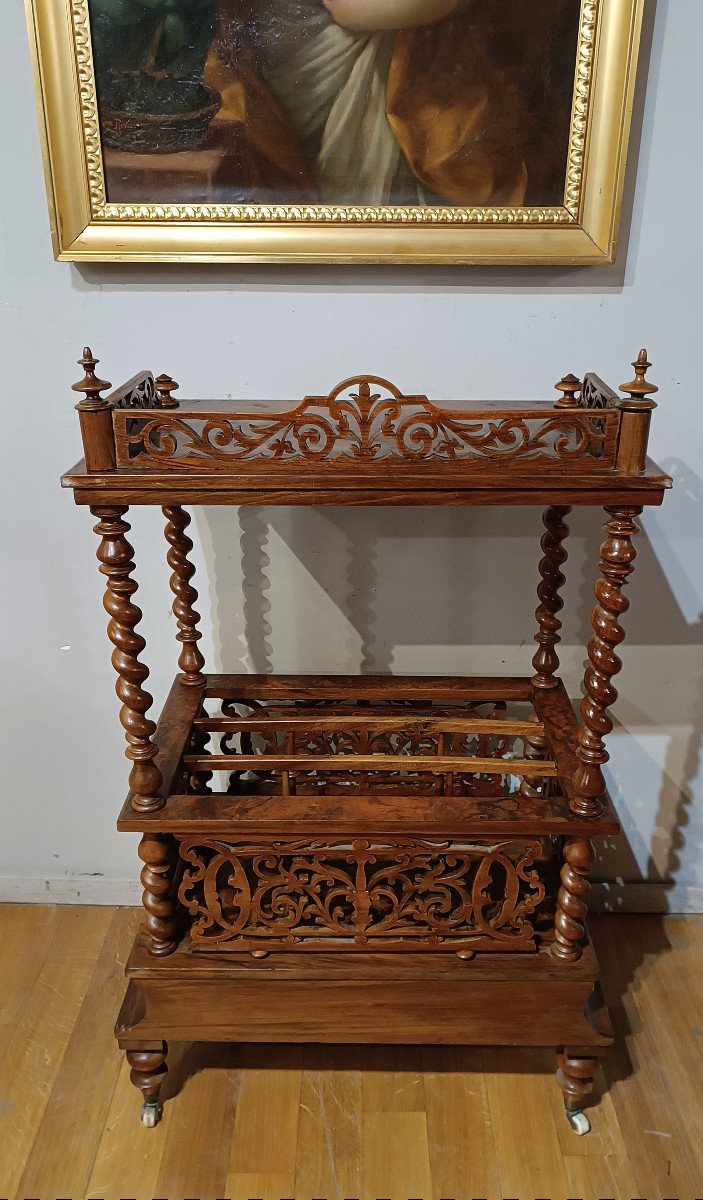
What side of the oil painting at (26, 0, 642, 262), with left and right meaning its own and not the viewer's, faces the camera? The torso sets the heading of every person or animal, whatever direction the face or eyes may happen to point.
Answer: front
